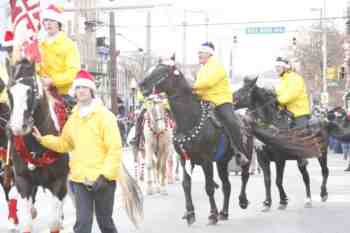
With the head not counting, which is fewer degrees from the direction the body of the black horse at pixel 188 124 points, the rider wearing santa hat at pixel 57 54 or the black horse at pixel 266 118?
the rider wearing santa hat

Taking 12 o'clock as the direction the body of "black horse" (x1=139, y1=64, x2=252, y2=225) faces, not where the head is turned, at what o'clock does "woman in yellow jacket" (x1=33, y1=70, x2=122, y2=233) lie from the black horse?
The woman in yellow jacket is roughly at 11 o'clock from the black horse.

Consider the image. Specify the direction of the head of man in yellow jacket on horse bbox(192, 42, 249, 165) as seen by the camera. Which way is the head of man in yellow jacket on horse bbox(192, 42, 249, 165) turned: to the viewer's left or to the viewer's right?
to the viewer's left

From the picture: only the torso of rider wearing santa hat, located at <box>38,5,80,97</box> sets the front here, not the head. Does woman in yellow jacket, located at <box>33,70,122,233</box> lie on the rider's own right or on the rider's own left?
on the rider's own left

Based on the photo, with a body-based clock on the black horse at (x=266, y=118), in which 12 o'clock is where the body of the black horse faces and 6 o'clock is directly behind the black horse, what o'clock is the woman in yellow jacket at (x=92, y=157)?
The woman in yellow jacket is roughly at 11 o'clock from the black horse.

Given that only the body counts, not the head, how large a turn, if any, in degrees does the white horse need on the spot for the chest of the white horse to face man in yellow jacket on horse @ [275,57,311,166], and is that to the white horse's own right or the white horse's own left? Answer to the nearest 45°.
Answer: approximately 45° to the white horse's own left
